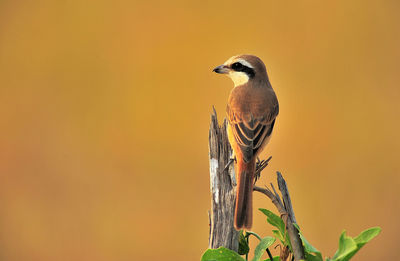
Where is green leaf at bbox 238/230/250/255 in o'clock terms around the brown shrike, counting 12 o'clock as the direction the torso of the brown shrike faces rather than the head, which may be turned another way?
The green leaf is roughly at 6 o'clock from the brown shrike.

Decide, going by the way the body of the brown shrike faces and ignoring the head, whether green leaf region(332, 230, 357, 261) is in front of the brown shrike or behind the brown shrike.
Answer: behind

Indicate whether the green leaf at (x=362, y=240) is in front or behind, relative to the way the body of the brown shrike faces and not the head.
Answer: behind

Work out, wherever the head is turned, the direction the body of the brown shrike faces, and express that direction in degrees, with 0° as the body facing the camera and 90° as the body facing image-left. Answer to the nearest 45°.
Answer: approximately 180°

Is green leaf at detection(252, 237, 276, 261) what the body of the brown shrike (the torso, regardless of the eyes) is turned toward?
no
